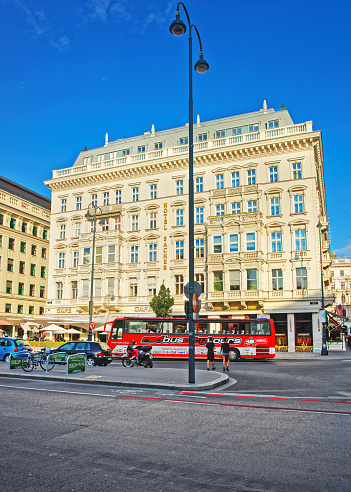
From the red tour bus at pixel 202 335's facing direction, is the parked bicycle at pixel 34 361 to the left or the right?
on its left

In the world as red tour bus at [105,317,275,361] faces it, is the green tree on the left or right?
on its right

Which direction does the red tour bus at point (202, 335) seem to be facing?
to the viewer's left
